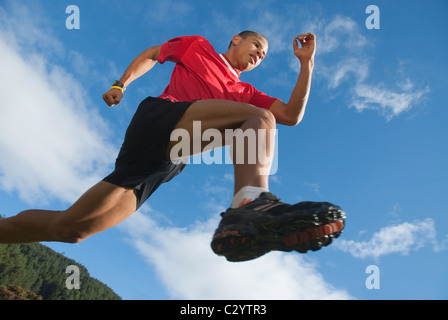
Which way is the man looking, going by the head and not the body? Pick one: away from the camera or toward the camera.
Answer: toward the camera

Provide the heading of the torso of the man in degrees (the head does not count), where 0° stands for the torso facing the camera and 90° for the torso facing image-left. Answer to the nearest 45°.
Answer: approximately 315°
